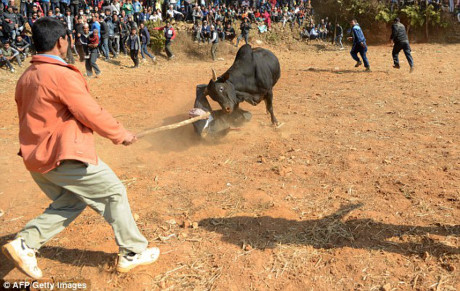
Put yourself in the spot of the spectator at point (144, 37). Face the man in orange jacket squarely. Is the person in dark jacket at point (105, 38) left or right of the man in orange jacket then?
right

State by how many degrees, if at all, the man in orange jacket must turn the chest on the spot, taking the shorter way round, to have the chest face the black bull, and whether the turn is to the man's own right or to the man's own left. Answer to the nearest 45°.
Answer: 0° — they already face it

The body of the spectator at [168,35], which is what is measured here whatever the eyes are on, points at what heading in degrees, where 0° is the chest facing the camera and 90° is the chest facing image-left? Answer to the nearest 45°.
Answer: approximately 45°

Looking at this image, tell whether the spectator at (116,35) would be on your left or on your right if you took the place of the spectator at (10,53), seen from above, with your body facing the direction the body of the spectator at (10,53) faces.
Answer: on your left

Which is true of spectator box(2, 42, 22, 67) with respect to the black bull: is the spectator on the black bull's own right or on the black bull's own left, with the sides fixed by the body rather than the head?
on the black bull's own right

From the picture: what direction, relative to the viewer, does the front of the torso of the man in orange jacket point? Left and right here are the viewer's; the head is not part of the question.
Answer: facing away from the viewer and to the right of the viewer

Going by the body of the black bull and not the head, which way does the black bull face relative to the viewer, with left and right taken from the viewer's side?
facing the viewer and to the left of the viewer

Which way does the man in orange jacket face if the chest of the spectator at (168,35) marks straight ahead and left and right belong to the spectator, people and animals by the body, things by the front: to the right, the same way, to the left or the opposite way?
the opposite way

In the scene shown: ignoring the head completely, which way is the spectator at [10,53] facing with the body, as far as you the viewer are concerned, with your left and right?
facing the viewer and to the right of the viewer

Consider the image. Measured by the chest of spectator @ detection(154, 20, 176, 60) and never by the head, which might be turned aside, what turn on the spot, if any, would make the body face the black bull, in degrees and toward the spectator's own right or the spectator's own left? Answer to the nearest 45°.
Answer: approximately 45° to the spectator's own left

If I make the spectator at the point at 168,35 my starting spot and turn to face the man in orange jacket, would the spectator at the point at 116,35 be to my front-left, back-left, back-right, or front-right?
front-right

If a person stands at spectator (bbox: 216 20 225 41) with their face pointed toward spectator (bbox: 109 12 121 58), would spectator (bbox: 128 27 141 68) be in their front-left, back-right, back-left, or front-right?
front-left

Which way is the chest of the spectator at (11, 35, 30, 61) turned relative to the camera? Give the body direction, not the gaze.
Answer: toward the camera

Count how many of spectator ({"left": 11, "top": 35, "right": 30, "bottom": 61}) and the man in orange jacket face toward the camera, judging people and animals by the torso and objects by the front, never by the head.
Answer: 1

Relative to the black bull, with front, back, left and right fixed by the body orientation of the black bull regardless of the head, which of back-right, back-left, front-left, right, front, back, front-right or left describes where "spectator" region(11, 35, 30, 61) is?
right

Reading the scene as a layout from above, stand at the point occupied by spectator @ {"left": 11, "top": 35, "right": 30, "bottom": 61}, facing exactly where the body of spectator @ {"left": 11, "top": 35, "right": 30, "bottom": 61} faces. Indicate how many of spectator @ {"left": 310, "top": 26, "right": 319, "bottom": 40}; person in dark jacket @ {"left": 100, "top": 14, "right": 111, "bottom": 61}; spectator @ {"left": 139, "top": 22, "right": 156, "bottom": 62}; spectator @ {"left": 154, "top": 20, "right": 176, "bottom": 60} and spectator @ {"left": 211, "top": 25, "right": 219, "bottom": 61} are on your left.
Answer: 5

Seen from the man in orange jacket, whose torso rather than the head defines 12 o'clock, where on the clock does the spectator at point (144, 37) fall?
The spectator is roughly at 11 o'clock from the man in orange jacket.

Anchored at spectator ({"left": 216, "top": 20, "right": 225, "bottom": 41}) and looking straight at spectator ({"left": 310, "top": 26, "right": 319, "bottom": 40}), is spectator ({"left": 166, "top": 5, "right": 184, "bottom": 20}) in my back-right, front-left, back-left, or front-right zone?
back-left

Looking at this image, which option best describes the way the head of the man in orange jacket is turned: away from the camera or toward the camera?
away from the camera

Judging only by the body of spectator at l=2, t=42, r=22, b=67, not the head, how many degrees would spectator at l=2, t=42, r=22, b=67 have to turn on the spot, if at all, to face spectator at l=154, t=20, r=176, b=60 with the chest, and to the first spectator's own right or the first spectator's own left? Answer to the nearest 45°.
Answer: approximately 45° to the first spectator's own left
